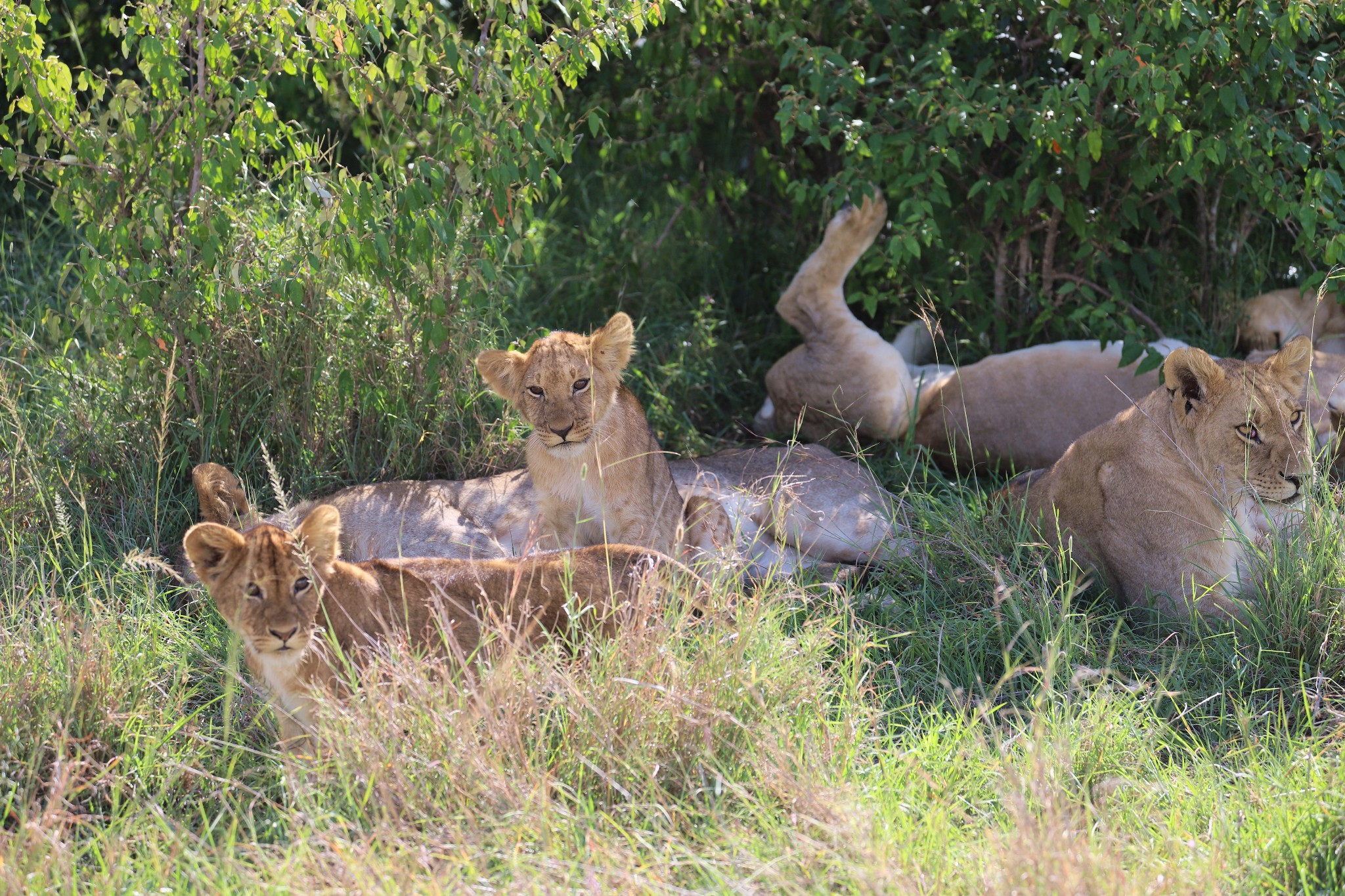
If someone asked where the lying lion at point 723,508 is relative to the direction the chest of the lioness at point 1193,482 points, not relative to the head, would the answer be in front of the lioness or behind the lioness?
behind

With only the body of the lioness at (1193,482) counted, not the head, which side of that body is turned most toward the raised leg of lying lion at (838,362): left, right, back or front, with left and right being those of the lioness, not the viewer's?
back

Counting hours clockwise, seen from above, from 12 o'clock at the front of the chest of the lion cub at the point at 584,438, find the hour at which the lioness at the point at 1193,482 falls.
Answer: The lioness is roughly at 8 o'clock from the lion cub.

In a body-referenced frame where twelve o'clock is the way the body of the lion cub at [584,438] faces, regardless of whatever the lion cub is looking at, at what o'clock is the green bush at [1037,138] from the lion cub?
The green bush is roughly at 6 o'clock from the lion cub.

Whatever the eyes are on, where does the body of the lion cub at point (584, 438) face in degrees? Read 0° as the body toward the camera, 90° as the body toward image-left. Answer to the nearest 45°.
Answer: approximately 45°

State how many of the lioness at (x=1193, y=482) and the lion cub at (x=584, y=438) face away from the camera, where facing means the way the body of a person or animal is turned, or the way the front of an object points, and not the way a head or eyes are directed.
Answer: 0

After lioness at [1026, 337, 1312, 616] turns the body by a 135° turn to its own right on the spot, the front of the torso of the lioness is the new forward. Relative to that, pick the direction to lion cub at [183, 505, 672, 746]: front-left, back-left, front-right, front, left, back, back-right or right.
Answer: front-left

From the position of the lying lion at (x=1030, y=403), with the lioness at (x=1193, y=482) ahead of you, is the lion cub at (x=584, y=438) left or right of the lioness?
right

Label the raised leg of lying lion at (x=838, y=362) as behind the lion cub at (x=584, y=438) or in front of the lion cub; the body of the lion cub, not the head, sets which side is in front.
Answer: behind

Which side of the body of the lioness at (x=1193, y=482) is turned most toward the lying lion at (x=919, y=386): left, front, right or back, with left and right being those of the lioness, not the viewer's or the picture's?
back

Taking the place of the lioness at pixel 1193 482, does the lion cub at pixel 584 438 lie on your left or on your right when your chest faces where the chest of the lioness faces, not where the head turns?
on your right
